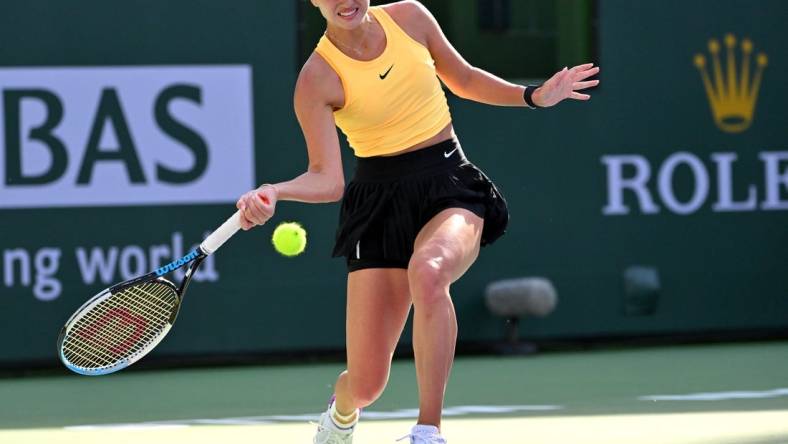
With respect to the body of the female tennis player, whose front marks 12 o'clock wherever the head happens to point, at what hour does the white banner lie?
The white banner is roughly at 5 o'clock from the female tennis player.

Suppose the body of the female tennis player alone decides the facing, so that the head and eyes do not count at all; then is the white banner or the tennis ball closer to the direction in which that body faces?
the tennis ball

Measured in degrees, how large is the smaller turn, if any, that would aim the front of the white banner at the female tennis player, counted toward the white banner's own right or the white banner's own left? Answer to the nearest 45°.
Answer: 0° — it already faces them

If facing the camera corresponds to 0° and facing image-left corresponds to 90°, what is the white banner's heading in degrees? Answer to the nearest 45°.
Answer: approximately 0°

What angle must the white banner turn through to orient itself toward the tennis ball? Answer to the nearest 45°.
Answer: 0° — it already faces it

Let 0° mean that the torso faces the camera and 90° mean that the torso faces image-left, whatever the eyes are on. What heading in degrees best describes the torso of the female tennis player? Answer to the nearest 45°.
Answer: approximately 0°

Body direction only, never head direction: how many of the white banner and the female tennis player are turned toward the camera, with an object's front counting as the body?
2

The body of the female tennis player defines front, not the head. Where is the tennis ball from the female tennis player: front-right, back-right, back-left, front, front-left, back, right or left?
front-right
